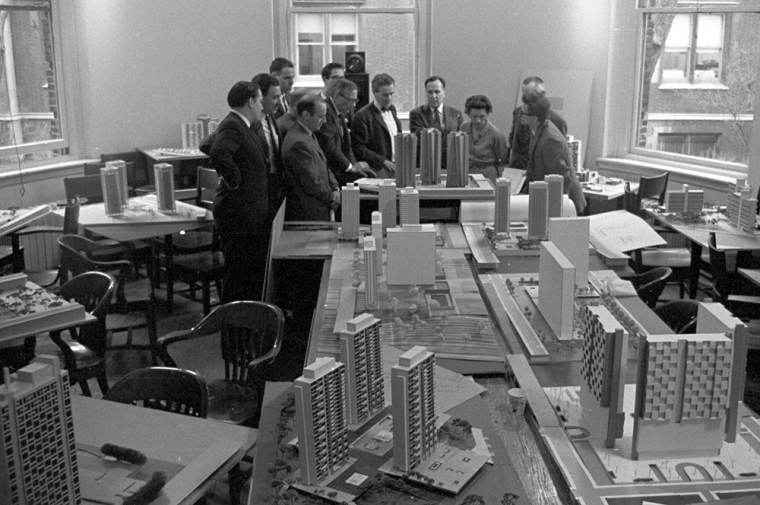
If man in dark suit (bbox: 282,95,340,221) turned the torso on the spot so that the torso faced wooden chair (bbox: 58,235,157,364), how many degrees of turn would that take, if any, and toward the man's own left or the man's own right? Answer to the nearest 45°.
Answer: approximately 135° to the man's own right

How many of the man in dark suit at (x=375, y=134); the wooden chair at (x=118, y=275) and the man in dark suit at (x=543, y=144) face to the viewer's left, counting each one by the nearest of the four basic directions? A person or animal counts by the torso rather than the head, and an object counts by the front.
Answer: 1

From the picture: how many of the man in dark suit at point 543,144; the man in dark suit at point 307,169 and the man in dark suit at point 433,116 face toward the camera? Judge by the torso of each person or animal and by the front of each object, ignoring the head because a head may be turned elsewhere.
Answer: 1

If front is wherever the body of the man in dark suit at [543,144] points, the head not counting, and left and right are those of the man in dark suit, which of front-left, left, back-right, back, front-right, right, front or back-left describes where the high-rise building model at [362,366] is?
left

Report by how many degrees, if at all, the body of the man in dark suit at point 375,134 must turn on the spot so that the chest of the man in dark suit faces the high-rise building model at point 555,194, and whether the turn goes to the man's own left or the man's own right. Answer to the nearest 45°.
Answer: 0° — they already face it

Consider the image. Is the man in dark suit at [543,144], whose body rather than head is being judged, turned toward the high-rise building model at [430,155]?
yes

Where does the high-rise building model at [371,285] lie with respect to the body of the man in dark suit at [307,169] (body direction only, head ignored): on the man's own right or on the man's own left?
on the man's own right

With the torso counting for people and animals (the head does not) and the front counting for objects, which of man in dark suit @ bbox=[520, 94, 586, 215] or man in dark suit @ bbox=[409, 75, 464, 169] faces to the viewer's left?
man in dark suit @ bbox=[520, 94, 586, 215]

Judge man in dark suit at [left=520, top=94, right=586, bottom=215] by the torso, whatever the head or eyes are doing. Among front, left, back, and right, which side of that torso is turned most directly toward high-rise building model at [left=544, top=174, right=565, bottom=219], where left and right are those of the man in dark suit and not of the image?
left

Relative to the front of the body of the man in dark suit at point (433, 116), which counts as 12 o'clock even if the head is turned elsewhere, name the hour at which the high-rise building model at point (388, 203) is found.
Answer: The high-rise building model is roughly at 12 o'clock from the man in dark suit.

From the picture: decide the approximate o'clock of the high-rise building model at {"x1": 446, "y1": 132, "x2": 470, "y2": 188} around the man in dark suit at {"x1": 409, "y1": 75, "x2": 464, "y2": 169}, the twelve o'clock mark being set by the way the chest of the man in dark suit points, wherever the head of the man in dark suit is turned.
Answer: The high-rise building model is roughly at 12 o'clock from the man in dark suit.

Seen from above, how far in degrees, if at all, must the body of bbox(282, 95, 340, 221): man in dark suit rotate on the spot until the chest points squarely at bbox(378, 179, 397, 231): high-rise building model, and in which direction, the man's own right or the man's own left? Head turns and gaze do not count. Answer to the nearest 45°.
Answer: approximately 45° to the man's own right

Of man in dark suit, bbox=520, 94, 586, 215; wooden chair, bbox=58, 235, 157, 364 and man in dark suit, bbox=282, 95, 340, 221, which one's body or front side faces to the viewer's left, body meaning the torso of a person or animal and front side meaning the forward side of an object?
man in dark suit, bbox=520, 94, 586, 215

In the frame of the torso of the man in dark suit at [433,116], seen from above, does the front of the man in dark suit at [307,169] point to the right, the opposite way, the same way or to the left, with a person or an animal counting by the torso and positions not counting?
to the left

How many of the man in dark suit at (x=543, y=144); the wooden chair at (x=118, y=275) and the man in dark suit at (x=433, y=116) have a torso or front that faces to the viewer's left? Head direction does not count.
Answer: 1

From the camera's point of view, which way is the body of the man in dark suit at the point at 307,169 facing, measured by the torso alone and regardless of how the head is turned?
to the viewer's right

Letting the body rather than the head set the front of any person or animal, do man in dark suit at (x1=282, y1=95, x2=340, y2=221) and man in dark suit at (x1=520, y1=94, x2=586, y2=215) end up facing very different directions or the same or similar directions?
very different directions
